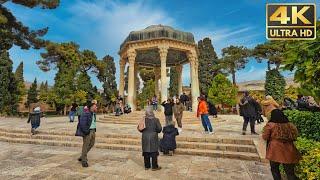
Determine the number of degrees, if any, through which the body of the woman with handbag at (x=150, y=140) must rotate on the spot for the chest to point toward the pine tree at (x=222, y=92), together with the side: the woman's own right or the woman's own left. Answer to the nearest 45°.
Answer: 0° — they already face it

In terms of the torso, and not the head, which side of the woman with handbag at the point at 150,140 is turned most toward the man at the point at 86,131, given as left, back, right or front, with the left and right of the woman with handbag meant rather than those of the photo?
left

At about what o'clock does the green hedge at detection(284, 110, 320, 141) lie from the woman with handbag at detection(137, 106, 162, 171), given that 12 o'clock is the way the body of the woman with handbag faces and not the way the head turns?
The green hedge is roughly at 3 o'clock from the woman with handbag.

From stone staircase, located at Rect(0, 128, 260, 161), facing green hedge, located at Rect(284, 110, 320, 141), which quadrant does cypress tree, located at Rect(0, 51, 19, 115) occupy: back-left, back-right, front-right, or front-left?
back-left

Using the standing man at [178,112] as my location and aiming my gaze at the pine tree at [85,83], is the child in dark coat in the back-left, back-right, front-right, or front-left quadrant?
back-left

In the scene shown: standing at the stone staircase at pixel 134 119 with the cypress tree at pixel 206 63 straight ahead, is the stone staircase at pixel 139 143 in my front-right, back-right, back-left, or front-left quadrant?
back-right

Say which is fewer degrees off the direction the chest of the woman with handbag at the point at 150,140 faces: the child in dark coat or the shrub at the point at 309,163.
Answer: the child in dark coat

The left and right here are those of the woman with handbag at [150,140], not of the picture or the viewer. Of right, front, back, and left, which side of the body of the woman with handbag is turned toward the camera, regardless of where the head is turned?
back

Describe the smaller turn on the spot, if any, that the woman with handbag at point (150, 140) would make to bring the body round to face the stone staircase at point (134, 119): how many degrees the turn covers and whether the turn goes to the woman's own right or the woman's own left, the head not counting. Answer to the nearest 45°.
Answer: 0° — they already face it
